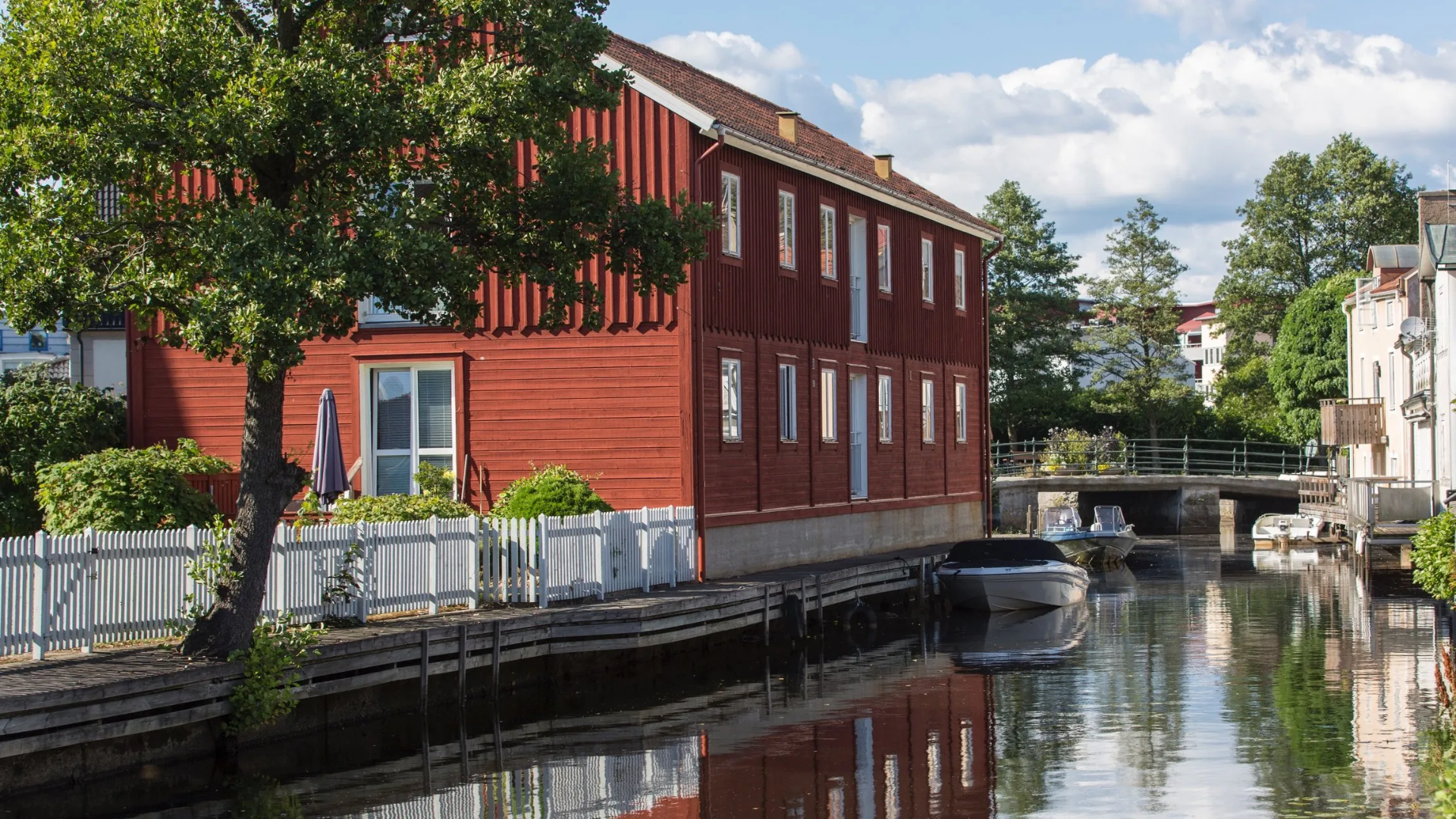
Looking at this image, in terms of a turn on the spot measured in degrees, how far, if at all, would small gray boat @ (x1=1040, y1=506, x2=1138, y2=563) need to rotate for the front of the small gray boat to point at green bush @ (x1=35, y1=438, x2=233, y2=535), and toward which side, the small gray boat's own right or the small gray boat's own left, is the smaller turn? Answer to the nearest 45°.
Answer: approximately 45° to the small gray boat's own right

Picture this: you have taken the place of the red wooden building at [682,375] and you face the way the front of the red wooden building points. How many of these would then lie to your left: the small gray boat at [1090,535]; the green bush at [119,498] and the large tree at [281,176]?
1

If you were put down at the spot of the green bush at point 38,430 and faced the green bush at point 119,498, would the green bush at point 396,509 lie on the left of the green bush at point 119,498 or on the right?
left

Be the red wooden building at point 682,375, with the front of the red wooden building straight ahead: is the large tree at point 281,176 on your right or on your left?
on your right
